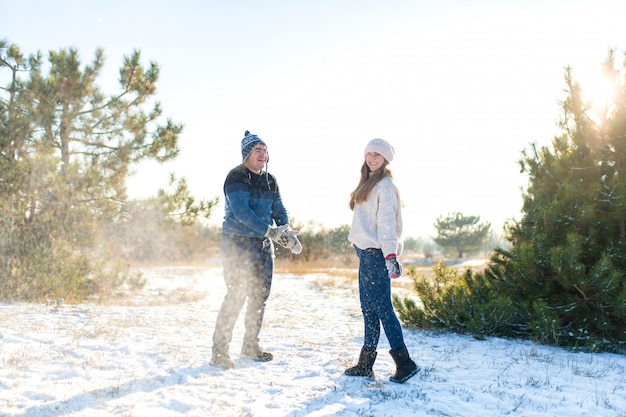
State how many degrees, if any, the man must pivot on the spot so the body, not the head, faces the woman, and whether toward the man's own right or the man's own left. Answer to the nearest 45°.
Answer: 0° — they already face them

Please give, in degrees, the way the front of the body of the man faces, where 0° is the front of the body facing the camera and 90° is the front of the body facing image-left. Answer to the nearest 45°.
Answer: approximately 315°

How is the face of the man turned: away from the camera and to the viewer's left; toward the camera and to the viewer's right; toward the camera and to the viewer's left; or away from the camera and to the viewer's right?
toward the camera and to the viewer's right

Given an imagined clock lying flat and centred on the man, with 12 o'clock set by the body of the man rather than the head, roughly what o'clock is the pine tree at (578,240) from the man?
The pine tree is roughly at 10 o'clock from the man.

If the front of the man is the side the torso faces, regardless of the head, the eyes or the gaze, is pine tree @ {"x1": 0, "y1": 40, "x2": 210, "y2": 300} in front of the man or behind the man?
behind

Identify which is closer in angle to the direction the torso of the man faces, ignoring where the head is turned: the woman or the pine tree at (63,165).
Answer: the woman

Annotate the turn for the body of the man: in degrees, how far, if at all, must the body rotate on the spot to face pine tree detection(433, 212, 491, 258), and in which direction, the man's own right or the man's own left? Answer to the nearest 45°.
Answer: approximately 90° to the man's own left
